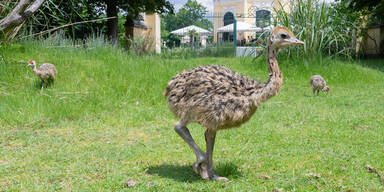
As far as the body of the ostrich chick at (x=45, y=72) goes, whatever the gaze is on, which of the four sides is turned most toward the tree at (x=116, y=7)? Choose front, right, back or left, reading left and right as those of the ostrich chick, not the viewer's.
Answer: right

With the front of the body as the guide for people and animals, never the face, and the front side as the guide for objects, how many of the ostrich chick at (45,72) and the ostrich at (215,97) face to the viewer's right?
1

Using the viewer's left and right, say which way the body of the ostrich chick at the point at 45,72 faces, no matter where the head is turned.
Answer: facing to the left of the viewer

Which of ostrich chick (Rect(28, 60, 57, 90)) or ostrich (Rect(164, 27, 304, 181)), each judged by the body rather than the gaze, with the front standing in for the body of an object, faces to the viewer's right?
the ostrich

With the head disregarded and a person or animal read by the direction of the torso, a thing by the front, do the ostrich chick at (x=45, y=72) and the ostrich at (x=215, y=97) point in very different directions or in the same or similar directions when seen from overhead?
very different directions

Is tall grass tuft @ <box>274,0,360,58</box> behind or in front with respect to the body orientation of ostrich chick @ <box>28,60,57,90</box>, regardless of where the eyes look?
behind

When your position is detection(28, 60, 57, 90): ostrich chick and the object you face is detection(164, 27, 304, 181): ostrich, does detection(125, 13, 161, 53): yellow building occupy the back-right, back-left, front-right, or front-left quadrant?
back-left

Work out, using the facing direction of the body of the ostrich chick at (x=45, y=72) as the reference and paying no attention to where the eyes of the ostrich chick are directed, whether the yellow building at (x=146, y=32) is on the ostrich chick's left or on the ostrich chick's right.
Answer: on the ostrich chick's right

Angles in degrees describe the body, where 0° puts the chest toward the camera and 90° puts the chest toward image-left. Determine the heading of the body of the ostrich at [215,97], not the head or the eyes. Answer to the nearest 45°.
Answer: approximately 270°

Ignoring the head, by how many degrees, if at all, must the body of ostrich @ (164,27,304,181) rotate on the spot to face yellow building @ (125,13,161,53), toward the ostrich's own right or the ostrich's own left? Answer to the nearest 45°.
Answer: approximately 90° to the ostrich's own left

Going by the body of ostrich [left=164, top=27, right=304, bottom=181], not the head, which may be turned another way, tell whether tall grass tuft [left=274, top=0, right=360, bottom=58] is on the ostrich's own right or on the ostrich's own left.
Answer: on the ostrich's own left
